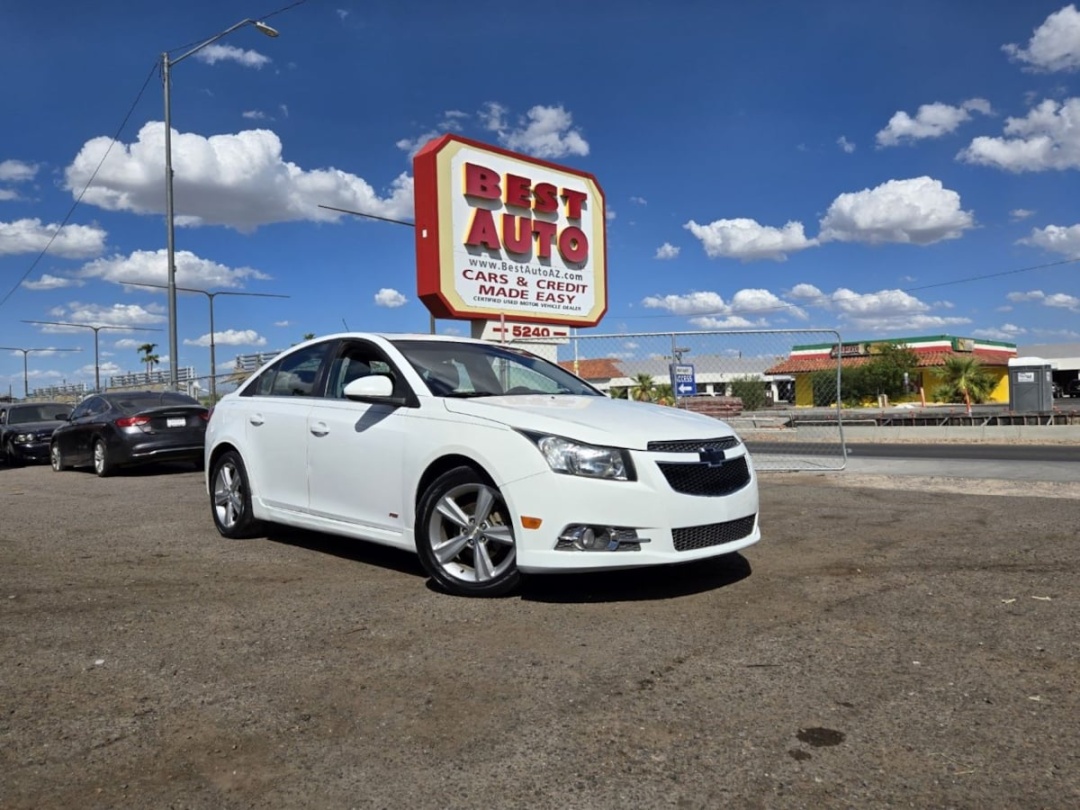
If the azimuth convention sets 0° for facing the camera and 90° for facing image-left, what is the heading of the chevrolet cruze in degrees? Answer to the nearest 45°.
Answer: approximately 315°

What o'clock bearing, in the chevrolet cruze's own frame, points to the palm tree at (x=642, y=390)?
The palm tree is roughly at 8 o'clock from the chevrolet cruze.

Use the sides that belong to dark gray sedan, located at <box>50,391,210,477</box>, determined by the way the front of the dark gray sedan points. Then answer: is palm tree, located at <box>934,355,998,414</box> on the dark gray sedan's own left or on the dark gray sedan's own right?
on the dark gray sedan's own right

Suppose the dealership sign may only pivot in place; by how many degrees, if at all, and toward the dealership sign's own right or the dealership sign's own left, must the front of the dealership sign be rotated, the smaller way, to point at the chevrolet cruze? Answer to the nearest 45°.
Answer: approximately 45° to the dealership sign's own right

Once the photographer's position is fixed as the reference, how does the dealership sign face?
facing the viewer and to the right of the viewer

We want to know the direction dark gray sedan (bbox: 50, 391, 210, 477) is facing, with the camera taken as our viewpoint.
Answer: facing away from the viewer and to the left of the viewer

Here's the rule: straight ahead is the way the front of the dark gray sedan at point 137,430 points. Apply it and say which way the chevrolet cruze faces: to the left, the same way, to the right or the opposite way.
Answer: the opposite way

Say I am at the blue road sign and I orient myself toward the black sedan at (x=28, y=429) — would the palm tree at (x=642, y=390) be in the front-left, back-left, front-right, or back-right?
front-right

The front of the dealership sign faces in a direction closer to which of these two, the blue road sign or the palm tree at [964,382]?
the blue road sign

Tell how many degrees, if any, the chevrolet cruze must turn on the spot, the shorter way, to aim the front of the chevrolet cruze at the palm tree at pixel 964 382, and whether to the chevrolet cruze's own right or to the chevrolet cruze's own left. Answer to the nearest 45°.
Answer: approximately 90° to the chevrolet cruze's own left

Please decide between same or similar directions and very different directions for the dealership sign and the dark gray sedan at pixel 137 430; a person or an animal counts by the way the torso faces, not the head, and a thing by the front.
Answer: very different directions

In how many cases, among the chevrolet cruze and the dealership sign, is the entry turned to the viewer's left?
0

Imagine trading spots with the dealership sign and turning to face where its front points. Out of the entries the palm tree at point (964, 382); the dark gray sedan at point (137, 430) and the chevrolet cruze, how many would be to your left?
1
